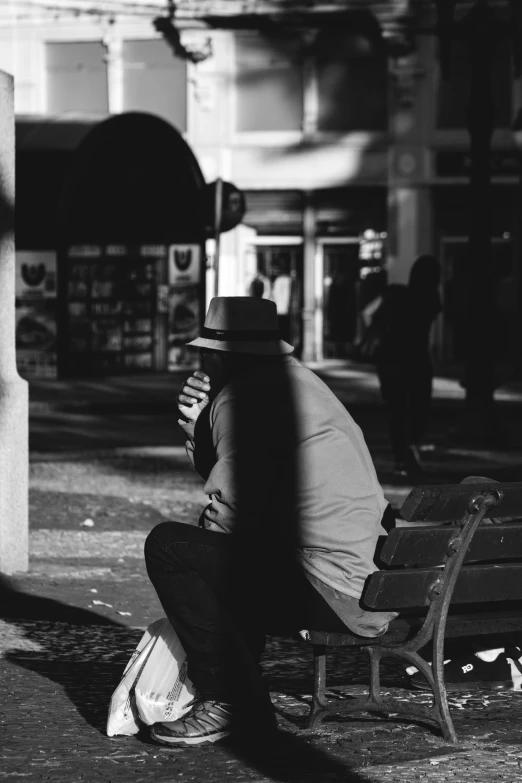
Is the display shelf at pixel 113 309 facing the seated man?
yes

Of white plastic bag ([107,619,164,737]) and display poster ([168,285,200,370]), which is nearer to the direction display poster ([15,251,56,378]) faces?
the white plastic bag

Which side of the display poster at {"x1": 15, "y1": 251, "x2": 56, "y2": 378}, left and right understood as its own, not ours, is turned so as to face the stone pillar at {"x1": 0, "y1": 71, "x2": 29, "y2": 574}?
front

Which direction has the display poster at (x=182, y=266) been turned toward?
toward the camera

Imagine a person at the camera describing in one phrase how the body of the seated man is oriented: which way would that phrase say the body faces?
to the viewer's left

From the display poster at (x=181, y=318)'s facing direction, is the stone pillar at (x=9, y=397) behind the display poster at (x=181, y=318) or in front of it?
in front

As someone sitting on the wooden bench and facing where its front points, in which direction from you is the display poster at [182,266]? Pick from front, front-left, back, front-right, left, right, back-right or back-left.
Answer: front-right

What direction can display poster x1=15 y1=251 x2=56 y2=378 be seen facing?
toward the camera

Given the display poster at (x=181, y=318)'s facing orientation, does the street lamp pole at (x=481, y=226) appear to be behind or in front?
in front

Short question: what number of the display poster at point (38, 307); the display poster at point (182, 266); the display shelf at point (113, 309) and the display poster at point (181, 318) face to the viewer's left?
0

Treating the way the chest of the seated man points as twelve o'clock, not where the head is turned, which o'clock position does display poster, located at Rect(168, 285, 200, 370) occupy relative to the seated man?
The display poster is roughly at 3 o'clock from the seated man.

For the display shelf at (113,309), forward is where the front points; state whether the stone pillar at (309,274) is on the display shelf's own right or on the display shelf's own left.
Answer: on the display shelf's own left

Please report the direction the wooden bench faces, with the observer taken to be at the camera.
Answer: facing away from the viewer and to the left of the viewer

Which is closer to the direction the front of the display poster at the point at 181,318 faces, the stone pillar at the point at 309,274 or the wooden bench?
the wooden bench

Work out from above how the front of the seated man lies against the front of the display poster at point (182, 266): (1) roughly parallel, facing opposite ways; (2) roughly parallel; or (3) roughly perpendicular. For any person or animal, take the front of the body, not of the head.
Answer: roughly perpendicular
